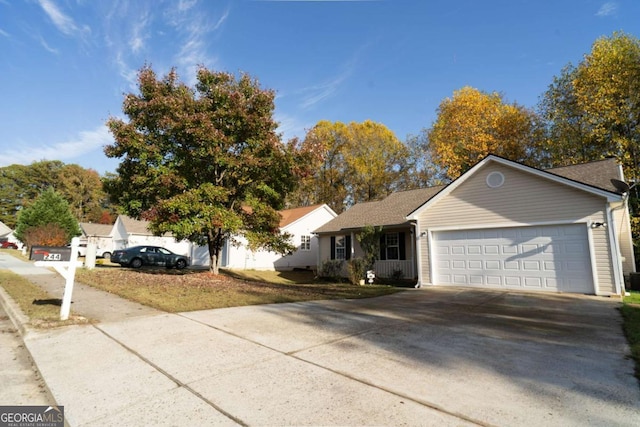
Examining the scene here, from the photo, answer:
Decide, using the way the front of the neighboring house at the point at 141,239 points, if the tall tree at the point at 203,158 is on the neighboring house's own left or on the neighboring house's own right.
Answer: on the neighboring house's own left

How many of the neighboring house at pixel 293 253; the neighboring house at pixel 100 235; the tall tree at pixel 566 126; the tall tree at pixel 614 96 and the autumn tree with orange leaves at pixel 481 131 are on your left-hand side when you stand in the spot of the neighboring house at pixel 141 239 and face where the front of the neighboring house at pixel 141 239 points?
4

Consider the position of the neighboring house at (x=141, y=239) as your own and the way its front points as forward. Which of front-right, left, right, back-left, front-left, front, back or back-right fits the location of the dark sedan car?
front-left

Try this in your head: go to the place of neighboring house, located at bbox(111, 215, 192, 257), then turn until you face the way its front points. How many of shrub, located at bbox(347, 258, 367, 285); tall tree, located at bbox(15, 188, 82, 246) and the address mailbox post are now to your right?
1

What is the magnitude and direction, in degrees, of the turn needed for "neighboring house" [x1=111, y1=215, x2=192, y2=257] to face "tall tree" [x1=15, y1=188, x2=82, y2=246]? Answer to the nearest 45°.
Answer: approximately 90° to its right

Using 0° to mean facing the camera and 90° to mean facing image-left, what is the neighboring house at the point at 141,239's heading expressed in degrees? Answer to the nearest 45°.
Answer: approximately 45°

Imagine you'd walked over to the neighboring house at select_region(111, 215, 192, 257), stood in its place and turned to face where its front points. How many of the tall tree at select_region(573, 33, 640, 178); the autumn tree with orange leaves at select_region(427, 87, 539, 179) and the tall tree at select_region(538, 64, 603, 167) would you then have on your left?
3

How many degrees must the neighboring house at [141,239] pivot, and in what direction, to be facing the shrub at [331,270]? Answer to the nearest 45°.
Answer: approximately 90° to its left

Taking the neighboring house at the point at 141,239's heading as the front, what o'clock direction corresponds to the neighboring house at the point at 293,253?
the neighboring house at the point at 293,253 is roughly at 9 o'clock from the neighboring house at the point at 141,239.

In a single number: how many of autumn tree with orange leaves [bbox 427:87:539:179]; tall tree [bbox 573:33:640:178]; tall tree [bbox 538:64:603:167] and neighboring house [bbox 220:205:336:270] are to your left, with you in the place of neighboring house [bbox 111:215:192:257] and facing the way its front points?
4
